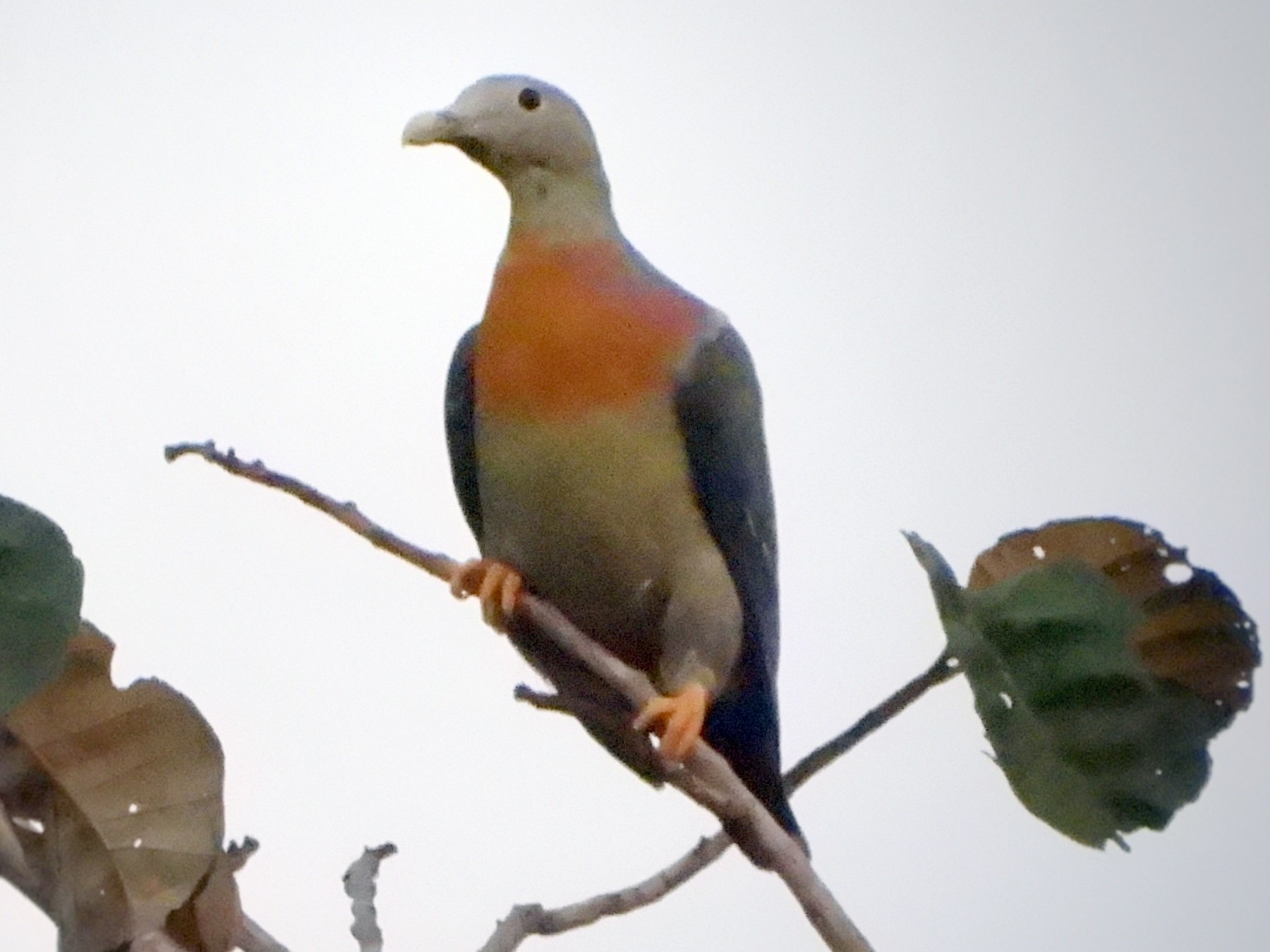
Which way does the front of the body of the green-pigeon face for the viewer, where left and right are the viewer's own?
facing the viewer and to the left of the viewer
